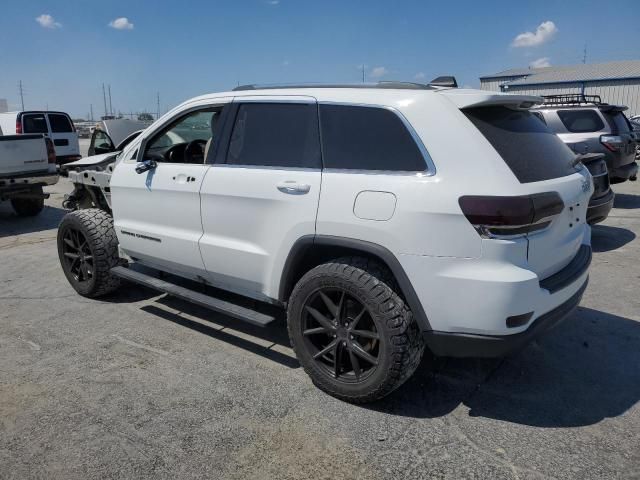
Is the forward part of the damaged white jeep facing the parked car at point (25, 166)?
yes

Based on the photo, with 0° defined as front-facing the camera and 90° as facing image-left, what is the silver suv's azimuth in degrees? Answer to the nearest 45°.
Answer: approximately 135°

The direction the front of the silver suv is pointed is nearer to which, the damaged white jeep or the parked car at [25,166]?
the parked car

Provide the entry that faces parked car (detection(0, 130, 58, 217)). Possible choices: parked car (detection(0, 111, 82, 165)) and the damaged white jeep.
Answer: the damaged white jeep

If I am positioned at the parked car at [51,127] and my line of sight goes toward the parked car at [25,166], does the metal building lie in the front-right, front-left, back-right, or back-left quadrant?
back-left

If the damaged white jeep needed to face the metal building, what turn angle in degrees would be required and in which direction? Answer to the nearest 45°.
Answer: approximately 90° to its right

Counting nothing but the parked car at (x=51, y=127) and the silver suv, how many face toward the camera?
0

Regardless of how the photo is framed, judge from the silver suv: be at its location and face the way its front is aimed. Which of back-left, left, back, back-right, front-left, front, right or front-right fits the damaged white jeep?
back-left

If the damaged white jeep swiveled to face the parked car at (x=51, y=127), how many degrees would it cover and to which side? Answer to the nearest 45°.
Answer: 0° — it already faces it

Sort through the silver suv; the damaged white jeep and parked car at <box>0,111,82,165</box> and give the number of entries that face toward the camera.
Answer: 0

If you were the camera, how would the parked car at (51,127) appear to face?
facing away from the viewer and to the left of the viewer

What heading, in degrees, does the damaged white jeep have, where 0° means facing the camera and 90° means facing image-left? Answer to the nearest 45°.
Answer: approximately 135°
